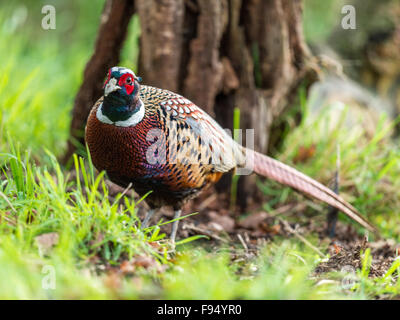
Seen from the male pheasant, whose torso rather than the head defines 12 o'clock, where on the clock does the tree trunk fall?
The tree trunk is roughly at 5 o'clock from the male pheasant.

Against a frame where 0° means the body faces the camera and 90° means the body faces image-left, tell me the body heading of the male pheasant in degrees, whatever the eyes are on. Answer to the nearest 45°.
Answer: approximately 45°

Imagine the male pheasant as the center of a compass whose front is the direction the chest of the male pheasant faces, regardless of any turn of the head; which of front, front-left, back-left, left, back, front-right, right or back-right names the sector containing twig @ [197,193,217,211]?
back-right
